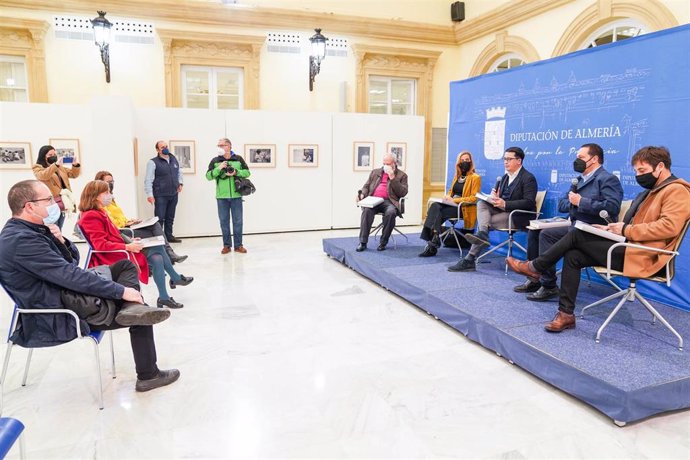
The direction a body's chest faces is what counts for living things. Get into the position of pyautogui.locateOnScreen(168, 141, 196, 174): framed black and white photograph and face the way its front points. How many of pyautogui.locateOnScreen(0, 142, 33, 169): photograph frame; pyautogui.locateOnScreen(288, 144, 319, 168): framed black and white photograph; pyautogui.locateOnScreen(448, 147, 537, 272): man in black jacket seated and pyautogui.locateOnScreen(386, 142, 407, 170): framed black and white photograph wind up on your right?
1

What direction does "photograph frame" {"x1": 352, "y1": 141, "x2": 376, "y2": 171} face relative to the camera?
toward the camera

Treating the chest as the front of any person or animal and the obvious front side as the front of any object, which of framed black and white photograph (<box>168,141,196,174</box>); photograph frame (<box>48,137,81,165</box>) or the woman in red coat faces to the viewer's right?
the woman in red coat

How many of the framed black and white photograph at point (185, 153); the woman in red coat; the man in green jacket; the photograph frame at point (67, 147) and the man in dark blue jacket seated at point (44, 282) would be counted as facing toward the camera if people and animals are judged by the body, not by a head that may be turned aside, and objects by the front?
3

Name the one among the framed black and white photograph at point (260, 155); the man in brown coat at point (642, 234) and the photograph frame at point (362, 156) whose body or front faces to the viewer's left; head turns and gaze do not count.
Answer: the man in brown coat

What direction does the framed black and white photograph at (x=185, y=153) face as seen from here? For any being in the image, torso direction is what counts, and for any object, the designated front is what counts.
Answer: toward the camera

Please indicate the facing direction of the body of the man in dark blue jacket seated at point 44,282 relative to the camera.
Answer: to the viewer's right

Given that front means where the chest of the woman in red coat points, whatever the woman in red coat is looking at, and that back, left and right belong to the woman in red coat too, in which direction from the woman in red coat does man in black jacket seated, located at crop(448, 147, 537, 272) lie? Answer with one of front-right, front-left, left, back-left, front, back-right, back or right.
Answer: front

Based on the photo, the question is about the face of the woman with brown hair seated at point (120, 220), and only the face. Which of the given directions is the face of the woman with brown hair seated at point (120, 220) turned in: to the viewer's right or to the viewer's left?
to the viewer's right

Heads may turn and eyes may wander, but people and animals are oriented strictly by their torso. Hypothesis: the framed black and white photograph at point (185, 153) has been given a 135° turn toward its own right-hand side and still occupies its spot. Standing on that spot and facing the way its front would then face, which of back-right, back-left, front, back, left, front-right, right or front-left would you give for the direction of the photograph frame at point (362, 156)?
back-right

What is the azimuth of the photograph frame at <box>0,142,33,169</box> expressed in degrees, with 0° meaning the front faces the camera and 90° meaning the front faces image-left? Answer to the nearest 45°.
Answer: approximately 0°

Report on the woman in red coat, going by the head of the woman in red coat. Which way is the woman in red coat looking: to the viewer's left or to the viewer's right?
to the viewer's right

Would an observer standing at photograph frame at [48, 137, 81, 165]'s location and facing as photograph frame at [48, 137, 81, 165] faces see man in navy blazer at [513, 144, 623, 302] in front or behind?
in front

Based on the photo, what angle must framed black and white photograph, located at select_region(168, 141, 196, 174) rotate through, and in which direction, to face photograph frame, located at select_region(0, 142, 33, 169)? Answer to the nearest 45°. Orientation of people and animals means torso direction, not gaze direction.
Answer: approximately 90° to its right

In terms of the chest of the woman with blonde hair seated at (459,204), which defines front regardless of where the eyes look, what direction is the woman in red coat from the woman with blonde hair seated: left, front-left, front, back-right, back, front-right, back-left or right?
front

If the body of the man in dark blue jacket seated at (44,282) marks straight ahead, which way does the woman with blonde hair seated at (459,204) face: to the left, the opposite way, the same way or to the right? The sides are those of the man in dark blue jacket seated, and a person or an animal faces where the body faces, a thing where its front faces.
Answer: the opposite way

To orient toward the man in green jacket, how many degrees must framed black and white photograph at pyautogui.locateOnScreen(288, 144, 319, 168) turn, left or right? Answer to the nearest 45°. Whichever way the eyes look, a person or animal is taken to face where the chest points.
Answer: approximately 45° to its right
